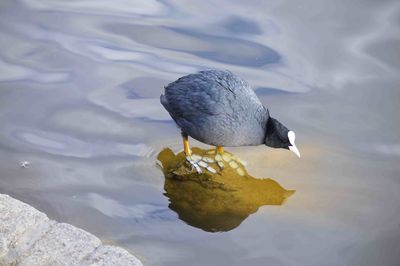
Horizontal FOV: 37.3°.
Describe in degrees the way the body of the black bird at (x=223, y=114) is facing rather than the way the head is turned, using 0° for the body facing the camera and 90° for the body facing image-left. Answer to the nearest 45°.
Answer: approximately 270°

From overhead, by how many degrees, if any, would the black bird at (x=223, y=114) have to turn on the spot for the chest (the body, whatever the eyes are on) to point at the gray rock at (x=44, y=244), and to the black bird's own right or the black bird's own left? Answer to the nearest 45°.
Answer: approximately 135° to the black bird's own right

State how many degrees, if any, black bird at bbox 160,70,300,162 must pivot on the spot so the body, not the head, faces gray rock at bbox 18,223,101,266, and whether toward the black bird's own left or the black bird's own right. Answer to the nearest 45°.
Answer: approximately 135° to the black bird's own right

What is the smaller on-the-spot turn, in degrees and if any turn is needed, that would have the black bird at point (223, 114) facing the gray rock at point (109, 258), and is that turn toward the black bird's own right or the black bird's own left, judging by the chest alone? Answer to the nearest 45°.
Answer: approximately 90° to the black bird's own right
